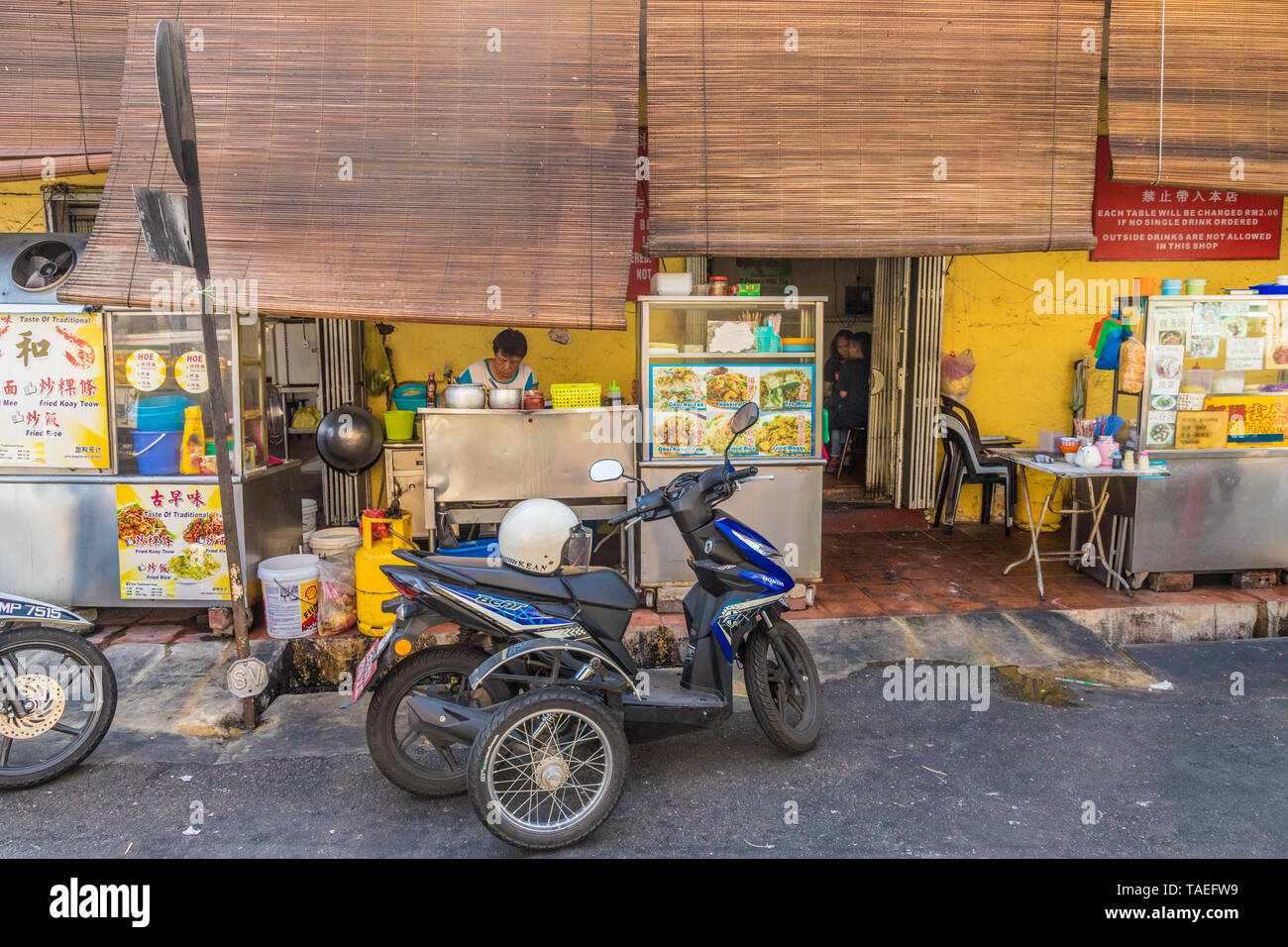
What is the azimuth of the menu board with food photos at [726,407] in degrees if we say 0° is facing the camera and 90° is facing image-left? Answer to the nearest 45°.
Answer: approximately 0°

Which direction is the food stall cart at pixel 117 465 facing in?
toward the camera

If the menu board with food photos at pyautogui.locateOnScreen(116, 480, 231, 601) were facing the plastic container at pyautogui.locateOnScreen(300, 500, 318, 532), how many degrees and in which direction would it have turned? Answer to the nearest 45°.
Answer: approximately 135° to its left

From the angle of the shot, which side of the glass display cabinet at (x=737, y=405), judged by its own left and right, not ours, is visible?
front

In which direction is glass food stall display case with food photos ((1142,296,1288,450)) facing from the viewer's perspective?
toward the camera

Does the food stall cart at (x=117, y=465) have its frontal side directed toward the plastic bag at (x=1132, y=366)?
no

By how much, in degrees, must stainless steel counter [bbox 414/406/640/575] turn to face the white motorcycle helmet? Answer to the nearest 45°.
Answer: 0° — it already faces it

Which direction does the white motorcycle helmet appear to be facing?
to the viewer's right

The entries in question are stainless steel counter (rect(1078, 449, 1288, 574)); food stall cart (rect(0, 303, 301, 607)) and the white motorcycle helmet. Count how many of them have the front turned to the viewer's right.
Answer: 1

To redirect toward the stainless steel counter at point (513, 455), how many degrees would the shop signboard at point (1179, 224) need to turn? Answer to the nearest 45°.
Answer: approximately 45° to its right

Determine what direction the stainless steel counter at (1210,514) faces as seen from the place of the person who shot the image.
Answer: facing the viewer

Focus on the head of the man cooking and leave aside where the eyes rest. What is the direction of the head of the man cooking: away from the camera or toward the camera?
toward the camera

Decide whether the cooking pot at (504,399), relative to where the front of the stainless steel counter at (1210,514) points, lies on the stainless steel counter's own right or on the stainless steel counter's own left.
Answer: on the stainless steel counter's own right
